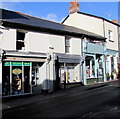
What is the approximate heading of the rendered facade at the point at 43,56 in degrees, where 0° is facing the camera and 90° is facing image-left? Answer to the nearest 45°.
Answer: approximately 315°
